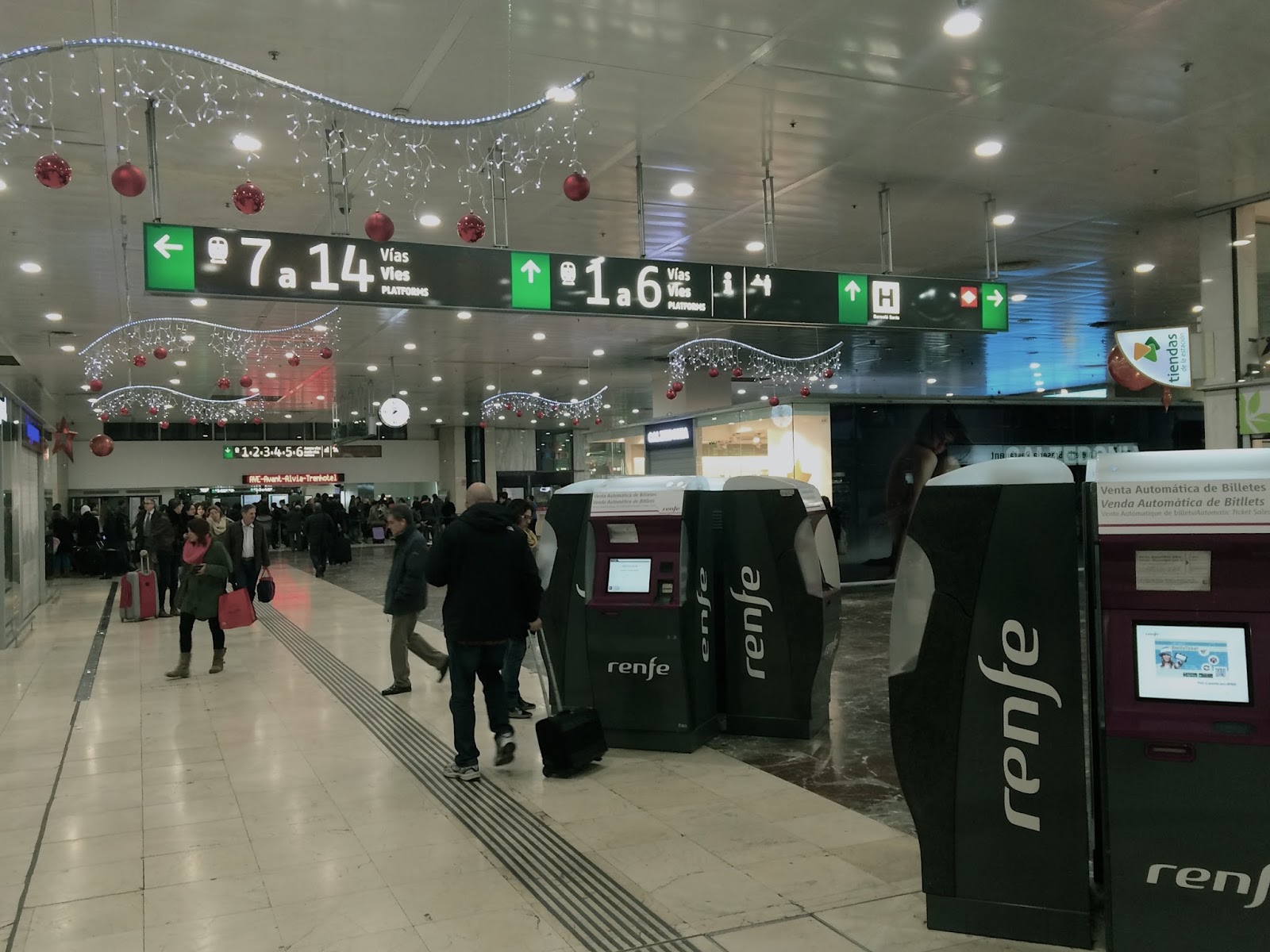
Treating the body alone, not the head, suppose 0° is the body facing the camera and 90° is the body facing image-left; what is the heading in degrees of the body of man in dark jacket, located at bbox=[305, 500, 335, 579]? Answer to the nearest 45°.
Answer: approximately 180°

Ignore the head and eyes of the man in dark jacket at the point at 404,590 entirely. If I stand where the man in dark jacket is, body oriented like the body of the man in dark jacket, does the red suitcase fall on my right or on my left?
on my right

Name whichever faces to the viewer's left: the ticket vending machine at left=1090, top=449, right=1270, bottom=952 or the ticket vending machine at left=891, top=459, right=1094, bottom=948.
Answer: the ticket vending machine at left=891, top=459, right=1094, bottom=948

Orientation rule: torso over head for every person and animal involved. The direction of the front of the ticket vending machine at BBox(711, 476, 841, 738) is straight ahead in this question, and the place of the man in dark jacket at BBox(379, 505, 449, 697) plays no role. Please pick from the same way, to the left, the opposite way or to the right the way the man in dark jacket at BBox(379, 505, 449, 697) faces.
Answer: the opposite way

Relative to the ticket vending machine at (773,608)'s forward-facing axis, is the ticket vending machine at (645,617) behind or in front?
behind

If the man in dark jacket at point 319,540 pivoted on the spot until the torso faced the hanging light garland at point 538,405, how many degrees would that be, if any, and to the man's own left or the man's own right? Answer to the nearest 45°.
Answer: approximately 45° to the man's own right

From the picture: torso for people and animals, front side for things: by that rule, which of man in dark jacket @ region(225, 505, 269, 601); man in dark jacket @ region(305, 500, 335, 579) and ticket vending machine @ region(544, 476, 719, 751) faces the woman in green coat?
man in dark jacket @ region(225, 505, 269, 601)

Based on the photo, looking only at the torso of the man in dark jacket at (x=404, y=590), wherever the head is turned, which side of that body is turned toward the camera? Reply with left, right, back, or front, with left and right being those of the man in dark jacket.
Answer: left

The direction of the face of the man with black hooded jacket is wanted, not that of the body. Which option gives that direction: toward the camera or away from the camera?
away from the camera
